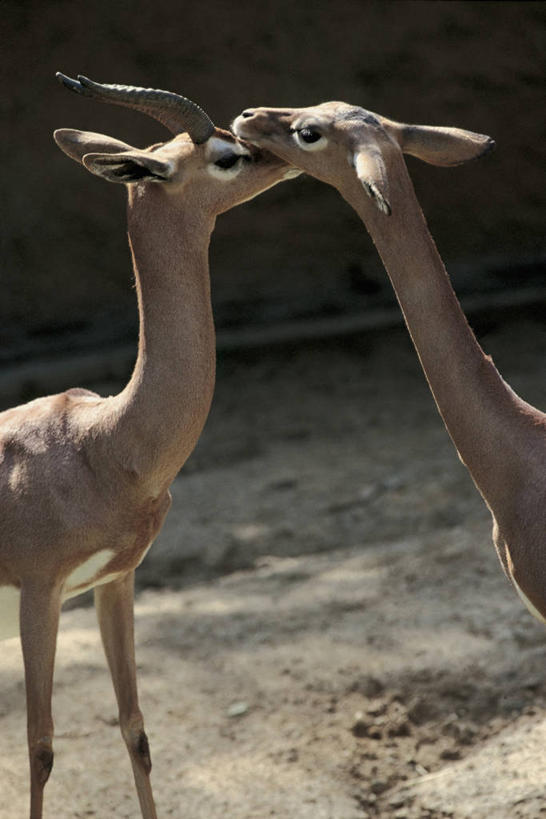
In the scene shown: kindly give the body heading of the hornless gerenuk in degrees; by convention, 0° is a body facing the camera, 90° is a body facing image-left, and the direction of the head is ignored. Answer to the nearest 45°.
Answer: approximately 90°
